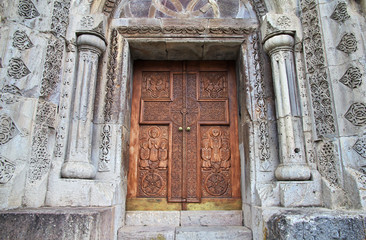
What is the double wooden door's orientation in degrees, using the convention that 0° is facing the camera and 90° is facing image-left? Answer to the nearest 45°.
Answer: approximately 0°

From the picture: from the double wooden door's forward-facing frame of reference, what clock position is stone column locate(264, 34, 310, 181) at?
The stone column is roughly at 10 o'clock from the double wooden door.

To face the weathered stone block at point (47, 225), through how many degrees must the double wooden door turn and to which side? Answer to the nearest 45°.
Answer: approximately 45° to its right

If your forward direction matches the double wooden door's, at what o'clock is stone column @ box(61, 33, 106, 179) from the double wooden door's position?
The stone column is roughly at 2 o'clock from the double wooden door.
